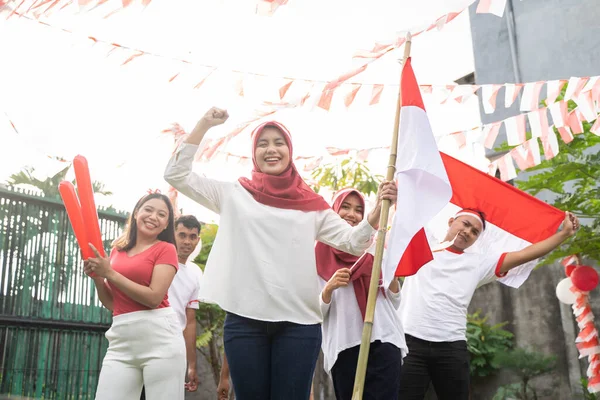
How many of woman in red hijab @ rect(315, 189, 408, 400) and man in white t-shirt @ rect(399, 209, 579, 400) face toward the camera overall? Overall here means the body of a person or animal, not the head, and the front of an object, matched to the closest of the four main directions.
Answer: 2

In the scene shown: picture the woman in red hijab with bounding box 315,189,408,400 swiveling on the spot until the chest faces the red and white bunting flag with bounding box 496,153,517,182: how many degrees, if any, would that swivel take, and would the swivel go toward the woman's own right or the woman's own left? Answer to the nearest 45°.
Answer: approximately 135° to the woman's own left

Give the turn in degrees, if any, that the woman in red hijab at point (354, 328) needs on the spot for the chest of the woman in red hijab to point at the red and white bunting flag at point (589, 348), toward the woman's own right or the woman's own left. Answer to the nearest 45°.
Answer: approximately 135° to the woman's own left

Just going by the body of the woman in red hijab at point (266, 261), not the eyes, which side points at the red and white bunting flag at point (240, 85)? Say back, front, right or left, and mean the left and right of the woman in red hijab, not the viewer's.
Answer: back

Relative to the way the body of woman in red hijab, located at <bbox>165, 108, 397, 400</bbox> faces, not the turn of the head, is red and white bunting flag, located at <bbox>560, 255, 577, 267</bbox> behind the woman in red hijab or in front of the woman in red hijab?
behind

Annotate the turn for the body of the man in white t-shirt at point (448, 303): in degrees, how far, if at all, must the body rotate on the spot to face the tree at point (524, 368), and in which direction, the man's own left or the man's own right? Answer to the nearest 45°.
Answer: approximately 180°

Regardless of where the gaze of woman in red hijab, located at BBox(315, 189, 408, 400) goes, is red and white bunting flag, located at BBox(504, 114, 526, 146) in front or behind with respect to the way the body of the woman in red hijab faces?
behind

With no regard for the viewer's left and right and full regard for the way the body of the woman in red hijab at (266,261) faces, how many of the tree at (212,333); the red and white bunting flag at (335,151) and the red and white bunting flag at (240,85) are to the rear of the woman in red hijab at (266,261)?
3

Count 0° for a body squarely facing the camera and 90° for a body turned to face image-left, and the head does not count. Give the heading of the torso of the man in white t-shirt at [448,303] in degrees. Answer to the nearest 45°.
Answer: approximately 0°

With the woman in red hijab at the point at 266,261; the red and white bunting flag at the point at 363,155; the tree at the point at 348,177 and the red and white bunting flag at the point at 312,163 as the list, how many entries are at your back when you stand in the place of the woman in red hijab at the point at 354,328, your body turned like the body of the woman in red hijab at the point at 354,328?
3
